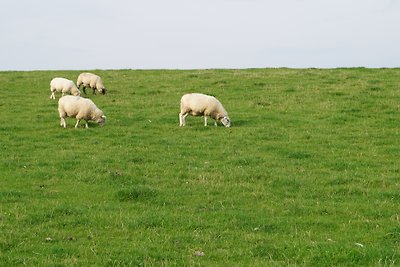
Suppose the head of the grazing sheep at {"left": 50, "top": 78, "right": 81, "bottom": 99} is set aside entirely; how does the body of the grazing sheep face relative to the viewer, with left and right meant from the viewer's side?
facing to the right of the viewer

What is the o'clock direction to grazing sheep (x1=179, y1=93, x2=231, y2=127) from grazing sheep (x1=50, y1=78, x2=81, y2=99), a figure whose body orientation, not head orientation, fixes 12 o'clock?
grazing sheep (x1=179, y1=93, x2=231, y2=127) is roughly at 2 o'clock from grazing sheep (x1=50, y1=78, x2=81, y2=99).

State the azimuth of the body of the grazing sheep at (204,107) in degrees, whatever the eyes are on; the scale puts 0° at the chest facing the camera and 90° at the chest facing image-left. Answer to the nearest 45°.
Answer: approximately 270°

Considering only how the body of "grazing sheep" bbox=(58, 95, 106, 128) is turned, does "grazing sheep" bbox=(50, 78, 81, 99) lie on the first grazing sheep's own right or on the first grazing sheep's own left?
on the first grazing sheep's own left

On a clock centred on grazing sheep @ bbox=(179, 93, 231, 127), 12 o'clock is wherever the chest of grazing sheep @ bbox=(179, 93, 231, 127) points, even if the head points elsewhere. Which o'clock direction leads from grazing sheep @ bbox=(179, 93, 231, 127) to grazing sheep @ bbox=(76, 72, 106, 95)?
grazing sheep @ bbox=(76, 72, 106, 95) is roughly at 8 o'clock from grazing sheep @ bbox=(179, 93, 231, 127).

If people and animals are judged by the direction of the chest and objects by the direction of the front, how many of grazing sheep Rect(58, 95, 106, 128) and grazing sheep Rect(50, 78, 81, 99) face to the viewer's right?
2

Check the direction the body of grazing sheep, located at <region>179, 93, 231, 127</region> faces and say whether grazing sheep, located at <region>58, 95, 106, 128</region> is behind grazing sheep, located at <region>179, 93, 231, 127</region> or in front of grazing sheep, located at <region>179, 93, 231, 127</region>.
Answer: behind

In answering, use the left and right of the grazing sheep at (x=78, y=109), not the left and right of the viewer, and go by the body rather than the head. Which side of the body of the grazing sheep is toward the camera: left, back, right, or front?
right

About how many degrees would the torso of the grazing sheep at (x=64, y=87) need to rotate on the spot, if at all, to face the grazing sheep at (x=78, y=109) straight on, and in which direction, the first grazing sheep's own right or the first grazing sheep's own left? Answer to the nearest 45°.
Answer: approximately 90° to the first grazing sheep's own right
